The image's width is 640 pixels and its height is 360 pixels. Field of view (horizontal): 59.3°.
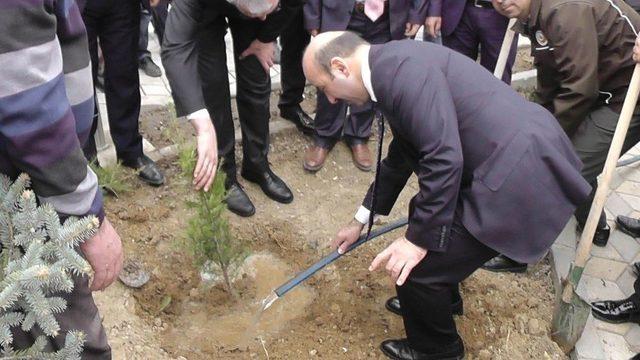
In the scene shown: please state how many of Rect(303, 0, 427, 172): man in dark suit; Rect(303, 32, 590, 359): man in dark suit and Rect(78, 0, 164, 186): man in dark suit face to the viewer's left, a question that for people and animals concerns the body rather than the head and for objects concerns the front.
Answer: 1

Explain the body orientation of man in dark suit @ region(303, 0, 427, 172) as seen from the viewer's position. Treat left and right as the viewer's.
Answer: facing the viewer

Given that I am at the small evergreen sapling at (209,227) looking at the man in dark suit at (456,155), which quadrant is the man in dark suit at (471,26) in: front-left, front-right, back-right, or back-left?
front-left

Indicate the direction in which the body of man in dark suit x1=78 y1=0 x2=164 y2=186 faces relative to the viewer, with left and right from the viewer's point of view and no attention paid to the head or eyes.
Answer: facing the viewer and to the right of the viewer

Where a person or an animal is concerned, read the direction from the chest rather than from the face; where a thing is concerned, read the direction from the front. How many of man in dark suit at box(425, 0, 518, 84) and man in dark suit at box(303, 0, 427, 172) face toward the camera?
2

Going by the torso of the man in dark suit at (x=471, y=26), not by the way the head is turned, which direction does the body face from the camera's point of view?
toward the camera

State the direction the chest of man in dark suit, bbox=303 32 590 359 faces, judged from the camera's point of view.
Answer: to the viewer's left

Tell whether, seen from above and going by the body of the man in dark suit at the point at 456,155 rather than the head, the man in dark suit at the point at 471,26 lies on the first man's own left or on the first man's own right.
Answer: on the first man's own right

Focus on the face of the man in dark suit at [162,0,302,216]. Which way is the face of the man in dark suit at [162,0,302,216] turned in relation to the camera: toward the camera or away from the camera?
toward the camera

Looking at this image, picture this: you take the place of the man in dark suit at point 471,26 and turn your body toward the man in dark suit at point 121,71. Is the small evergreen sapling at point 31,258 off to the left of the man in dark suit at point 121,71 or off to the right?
left

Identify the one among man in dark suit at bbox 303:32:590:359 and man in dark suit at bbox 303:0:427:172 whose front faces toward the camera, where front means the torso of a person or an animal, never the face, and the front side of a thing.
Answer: man in dark suit at bbox 303:0:427:172

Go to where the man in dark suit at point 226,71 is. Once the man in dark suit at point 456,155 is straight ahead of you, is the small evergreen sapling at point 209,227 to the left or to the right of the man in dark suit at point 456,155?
right

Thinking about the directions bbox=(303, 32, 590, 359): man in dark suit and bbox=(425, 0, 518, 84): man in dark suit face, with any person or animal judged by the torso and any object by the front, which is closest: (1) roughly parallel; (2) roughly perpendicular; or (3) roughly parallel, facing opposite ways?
roughly perpendicular

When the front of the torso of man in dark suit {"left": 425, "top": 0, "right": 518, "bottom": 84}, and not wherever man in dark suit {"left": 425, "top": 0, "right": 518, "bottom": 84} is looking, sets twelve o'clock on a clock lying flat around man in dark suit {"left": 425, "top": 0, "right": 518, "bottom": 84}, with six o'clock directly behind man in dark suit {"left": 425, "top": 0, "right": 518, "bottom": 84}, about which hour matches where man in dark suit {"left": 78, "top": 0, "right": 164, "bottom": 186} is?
man in dark suit {"left": 78, "top": 0, "right": 164, "bottom": 186} is roughly at 2 o'clock from man in dark suit {"left": 425, "top": 0, "right": 518, "bottom": 84}.

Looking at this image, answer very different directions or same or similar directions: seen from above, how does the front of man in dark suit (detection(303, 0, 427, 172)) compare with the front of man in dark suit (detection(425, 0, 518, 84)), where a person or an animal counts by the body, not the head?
same or similar directions
